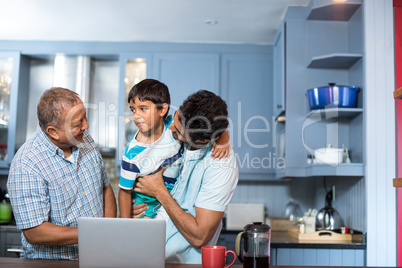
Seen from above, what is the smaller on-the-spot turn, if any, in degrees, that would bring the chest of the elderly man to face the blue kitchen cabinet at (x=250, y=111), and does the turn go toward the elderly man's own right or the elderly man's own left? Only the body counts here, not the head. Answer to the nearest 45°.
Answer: approximately 90° to the elderly man's own left

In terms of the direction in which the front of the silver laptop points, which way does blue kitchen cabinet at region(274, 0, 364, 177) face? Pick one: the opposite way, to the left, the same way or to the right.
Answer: the opposite way

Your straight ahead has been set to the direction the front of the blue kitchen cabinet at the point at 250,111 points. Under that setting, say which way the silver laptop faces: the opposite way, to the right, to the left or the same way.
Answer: the opposite way

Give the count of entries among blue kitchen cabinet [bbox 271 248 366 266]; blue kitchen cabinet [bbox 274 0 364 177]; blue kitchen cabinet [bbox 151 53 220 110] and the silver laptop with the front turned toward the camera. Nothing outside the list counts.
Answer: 3

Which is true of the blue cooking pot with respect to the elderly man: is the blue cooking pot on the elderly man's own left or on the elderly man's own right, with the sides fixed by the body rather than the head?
on the elderly man's own left

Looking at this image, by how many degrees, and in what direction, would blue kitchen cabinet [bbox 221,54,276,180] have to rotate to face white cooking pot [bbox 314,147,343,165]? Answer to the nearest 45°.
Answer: approximately 45° to its left

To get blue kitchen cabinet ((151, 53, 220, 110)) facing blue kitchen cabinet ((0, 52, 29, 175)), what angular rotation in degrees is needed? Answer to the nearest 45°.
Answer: approximately 90° to its right

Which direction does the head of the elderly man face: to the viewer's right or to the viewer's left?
to the viewer's right

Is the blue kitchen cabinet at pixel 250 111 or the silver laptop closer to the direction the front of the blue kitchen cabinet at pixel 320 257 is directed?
the silver laptop
